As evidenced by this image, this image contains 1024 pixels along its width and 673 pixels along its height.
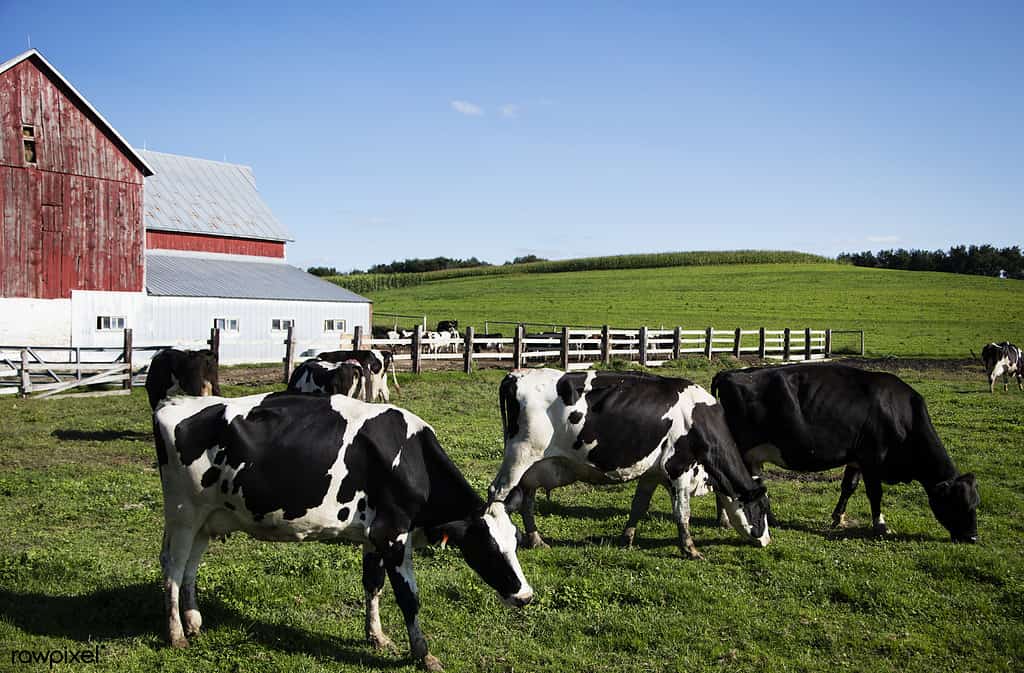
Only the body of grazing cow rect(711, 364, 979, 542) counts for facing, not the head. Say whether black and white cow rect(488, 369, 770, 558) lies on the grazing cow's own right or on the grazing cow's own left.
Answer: on the grazing cow's own right

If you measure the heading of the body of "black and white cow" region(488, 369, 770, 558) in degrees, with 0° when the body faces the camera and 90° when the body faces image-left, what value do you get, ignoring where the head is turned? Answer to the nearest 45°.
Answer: approximately 270°

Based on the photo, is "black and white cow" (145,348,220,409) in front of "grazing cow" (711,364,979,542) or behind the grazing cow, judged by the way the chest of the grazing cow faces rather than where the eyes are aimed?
behind

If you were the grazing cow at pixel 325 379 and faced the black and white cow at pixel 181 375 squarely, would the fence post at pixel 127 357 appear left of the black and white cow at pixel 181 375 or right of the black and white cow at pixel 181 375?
right

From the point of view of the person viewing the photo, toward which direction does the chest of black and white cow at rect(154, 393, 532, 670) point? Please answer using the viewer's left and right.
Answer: facing to the right of the viewer

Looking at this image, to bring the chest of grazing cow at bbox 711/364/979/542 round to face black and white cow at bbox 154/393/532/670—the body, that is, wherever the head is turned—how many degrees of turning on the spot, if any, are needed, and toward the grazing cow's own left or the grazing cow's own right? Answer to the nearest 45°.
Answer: approximately 135° to the grazing cow's own right

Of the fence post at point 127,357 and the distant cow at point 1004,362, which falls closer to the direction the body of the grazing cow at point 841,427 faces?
the distant cow

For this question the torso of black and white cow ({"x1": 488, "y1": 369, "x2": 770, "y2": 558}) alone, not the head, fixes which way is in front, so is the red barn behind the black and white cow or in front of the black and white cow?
behind

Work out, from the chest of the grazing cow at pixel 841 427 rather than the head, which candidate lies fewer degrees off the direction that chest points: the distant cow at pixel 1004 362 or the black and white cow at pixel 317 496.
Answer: the distant cow
